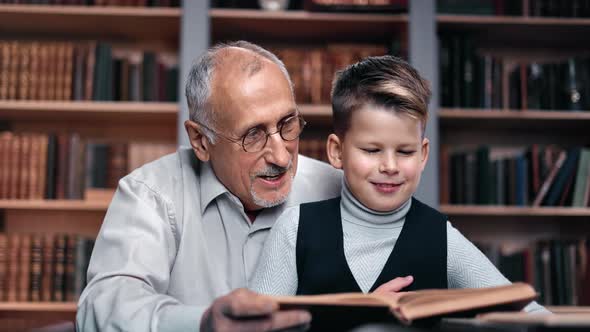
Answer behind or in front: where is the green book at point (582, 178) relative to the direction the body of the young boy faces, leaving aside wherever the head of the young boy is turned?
behind

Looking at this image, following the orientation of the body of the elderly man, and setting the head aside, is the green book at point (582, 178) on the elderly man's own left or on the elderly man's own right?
on the elderly man's own left

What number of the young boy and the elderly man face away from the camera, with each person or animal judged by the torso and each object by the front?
0

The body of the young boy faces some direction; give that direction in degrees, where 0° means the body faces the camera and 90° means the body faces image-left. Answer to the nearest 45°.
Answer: approximately 0°
